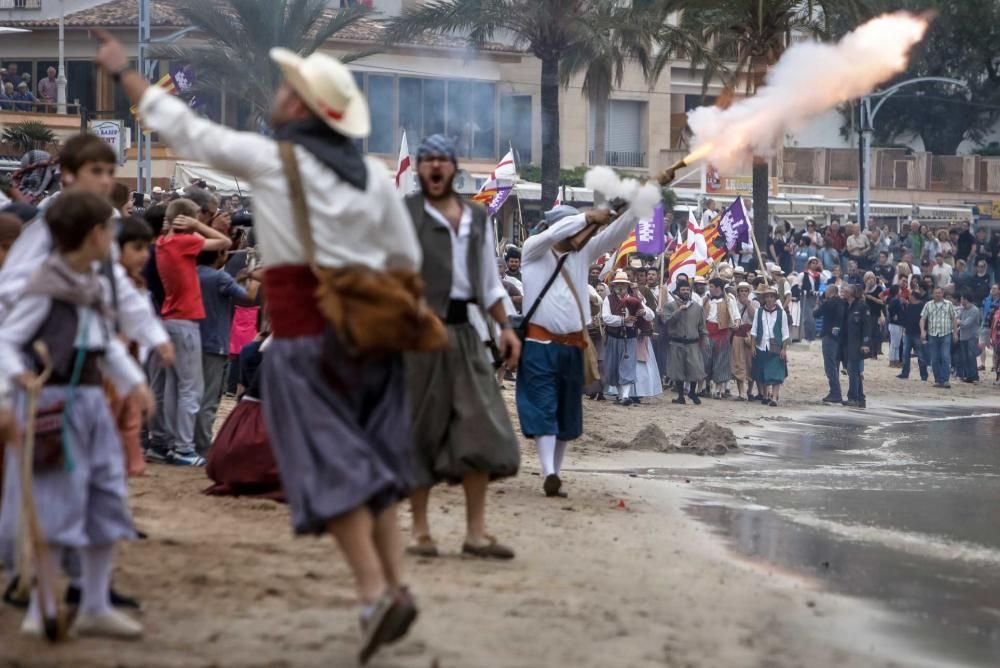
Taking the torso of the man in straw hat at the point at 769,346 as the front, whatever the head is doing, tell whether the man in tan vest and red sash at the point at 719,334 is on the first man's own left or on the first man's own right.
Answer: on the first man's own right

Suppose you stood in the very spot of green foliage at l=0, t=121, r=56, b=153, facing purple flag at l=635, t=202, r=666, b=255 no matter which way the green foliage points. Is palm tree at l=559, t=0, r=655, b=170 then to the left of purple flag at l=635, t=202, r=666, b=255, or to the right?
left

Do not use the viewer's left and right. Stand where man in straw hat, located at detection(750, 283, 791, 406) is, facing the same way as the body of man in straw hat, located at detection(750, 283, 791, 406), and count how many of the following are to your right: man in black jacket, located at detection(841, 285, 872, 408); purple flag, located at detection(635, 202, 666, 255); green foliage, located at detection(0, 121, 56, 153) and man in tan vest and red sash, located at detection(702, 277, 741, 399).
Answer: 3

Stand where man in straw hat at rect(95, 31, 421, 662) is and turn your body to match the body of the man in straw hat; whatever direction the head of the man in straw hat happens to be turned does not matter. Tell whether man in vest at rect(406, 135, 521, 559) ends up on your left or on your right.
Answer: on your right

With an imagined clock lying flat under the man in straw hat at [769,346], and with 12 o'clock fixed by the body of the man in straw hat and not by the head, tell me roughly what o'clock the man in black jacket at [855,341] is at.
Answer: The man in black jacket is roughly at 8 o'clock from the man in straw hat.

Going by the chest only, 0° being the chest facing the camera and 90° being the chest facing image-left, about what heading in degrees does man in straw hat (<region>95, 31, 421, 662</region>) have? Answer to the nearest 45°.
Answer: approximately 135°

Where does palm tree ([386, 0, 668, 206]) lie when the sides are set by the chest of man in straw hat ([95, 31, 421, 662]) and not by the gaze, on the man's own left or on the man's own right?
on the man's own right

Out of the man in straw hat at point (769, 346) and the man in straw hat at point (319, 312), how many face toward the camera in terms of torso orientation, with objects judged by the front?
1

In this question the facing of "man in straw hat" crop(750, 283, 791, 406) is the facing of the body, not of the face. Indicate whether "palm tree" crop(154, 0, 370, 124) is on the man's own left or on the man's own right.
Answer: on the man's own right
